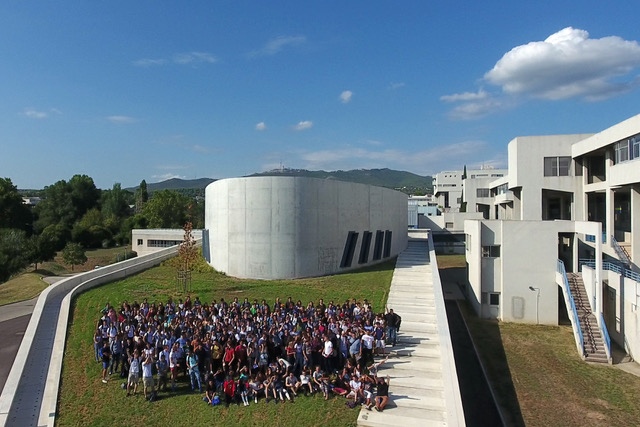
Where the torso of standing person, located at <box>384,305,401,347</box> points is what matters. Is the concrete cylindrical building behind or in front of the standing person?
behind

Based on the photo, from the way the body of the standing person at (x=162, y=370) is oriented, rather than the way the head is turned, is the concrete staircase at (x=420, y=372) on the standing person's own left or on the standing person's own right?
on the standing person's own left

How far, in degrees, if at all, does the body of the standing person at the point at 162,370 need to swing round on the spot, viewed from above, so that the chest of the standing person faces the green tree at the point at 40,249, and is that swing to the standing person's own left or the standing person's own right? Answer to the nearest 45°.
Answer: approximately 180°

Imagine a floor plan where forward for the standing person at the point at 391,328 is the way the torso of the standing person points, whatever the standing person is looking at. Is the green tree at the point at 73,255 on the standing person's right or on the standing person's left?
on the standing person's right

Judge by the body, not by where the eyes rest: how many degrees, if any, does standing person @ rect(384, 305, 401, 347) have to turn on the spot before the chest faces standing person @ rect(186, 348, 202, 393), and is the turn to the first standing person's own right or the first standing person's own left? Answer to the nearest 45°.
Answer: approximately 45° to the first standing person's own right

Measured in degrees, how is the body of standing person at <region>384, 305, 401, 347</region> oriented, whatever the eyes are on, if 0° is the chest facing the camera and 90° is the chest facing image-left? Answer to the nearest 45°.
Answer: approximately 0°

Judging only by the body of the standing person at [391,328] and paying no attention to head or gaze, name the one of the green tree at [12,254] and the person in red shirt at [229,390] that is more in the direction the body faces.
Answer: the person in red shirt

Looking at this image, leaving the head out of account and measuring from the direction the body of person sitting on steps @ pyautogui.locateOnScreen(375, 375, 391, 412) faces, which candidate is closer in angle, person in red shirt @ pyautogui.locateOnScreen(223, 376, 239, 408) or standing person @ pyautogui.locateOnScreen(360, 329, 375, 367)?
the person in red shirt

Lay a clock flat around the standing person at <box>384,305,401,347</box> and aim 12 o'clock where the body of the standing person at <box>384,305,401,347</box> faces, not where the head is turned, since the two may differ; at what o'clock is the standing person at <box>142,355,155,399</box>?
the standing person at <box>142,355,155,399</box> is roughly at 2 o'clock from the standing person at <box>384,305,401,347</box>.

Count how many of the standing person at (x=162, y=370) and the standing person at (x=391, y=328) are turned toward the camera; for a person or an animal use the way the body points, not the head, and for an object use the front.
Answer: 2

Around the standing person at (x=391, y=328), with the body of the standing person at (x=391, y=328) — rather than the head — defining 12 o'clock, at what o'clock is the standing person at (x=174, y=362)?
the standing person at (x=174, y=362) is roughly at 2 o'clock from the standing person at (x=391, y=328).

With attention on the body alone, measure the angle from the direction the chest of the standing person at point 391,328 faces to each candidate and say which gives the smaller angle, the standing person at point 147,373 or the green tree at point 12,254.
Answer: the standing person
